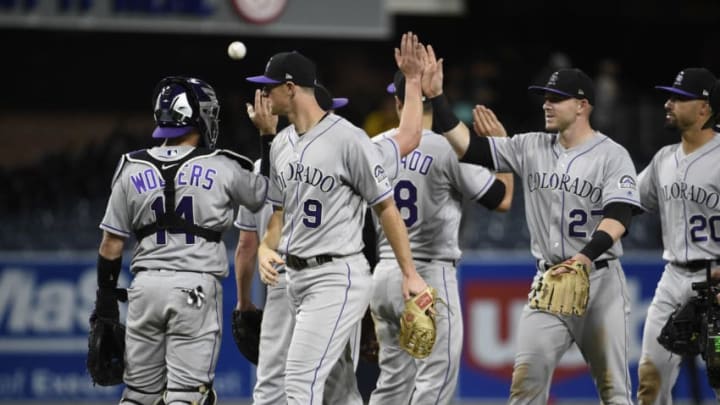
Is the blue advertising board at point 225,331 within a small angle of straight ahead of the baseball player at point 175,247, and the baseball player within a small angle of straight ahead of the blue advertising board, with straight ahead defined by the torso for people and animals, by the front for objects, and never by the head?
yes

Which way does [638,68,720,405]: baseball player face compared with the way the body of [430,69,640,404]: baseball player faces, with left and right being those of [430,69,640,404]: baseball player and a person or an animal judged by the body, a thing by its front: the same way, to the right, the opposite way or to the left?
the same way

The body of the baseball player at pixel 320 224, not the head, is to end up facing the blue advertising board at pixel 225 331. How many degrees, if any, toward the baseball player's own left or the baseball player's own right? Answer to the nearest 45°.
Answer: approximately 135° to the baseball player's own right

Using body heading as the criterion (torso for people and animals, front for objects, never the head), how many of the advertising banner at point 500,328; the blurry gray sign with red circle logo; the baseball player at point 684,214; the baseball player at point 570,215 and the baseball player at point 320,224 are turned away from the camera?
0

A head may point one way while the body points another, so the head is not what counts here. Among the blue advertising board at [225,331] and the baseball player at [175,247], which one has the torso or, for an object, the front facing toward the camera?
the blue advertising board

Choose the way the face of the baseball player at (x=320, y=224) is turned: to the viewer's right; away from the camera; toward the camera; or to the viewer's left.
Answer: to the viewer's left

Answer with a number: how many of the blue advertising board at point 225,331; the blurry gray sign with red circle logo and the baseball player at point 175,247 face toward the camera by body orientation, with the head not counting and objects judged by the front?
2

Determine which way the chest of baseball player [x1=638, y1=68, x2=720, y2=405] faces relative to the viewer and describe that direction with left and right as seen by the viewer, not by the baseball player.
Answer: facing the viewer and to the left of the viewer

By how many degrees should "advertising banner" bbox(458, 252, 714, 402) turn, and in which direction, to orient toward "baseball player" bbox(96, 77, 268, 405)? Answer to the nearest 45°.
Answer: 0° — it already faces them

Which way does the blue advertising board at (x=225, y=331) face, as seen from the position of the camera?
facing the viewer

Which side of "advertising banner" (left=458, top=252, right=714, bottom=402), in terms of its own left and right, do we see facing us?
front

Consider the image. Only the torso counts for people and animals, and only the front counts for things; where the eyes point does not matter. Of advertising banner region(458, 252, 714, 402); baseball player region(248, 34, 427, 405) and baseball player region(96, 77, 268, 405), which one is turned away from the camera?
baseball player region(96, 77, 268, 405)

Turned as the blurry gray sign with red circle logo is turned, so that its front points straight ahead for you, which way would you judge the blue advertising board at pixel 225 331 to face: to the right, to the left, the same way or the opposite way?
the same way

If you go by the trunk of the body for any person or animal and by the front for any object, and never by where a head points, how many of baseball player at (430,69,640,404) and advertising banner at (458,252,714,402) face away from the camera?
0

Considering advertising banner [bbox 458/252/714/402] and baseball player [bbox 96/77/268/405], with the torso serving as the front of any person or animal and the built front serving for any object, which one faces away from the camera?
the baseball player

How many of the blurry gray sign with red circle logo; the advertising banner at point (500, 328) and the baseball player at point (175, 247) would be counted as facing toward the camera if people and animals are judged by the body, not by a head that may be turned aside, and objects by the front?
2

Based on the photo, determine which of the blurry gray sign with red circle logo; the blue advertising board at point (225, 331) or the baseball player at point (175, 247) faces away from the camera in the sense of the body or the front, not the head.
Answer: the baseball player

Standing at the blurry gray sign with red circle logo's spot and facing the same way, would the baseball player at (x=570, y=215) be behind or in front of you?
in front

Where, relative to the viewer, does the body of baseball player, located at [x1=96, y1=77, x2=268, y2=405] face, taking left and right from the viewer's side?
facing away from the viewer
